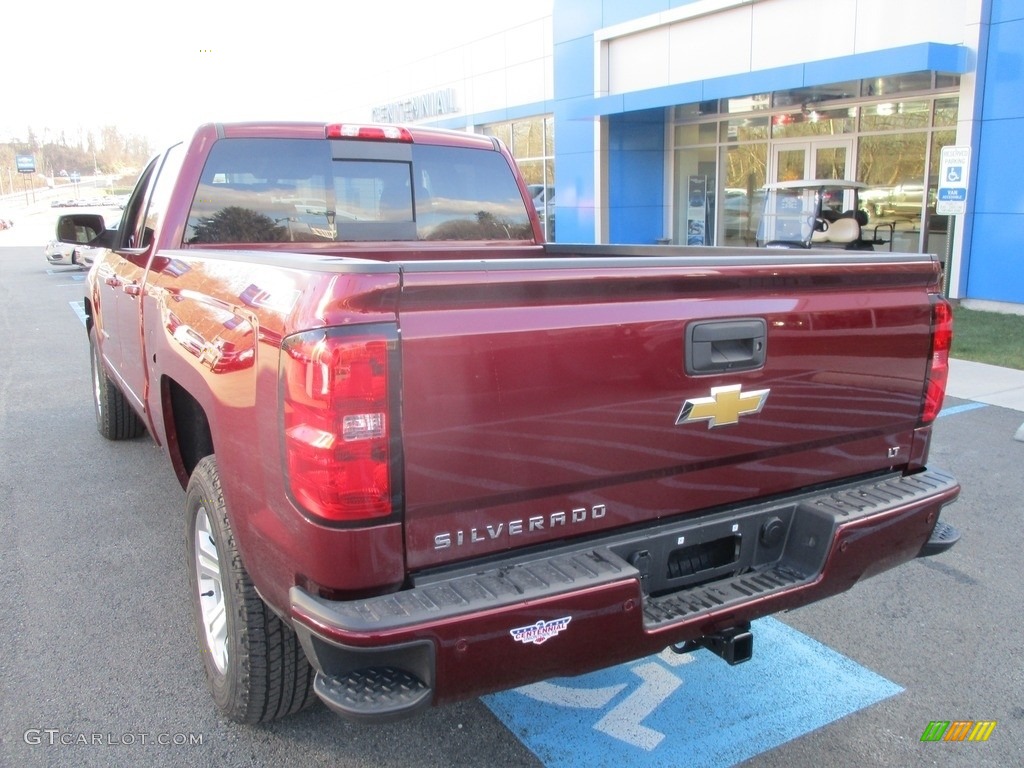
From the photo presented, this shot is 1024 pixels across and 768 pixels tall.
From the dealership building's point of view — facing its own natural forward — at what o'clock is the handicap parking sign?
The handicap parking sign is roughly at 10 o'clock from the dealership building.

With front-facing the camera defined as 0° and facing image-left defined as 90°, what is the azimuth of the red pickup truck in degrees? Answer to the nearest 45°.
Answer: approximately 135°

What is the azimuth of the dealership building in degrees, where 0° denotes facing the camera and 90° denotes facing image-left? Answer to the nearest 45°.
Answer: approximately 45°

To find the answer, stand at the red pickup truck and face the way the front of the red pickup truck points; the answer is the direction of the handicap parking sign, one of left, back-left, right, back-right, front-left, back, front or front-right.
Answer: right

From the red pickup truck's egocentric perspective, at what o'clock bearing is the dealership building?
The dealership building is roughly at 2 o'clock from the red pickup truck.
